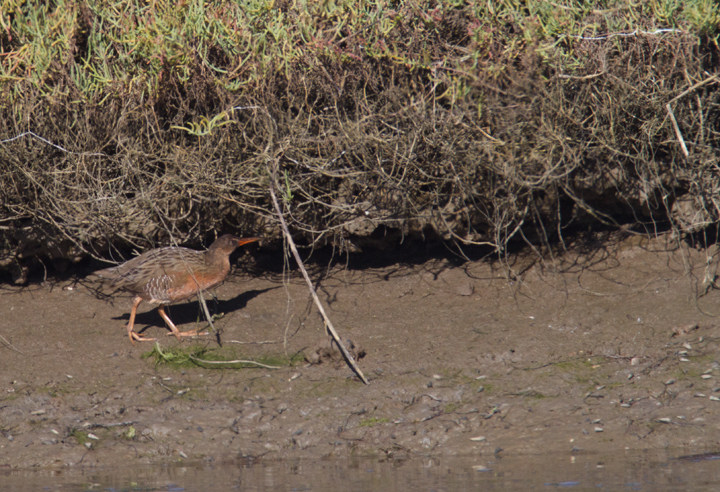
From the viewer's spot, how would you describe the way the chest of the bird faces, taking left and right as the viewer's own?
facing to the right of the viewer

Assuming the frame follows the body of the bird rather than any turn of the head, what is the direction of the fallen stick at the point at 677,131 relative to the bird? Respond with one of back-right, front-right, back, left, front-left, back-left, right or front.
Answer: front

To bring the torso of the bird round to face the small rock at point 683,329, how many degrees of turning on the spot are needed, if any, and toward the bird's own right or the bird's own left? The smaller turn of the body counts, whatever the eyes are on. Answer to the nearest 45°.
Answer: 0° — it already faces it
